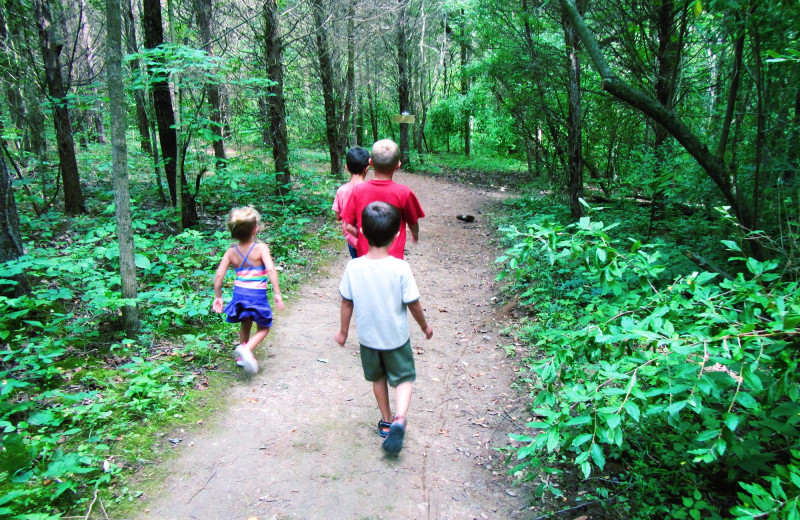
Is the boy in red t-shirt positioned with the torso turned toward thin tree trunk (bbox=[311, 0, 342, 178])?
yes

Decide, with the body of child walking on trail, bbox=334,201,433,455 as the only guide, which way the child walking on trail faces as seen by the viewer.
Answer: away from the camera

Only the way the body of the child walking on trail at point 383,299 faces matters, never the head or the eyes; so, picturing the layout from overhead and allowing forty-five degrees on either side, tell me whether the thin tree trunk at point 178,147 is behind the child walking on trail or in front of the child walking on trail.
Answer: in front

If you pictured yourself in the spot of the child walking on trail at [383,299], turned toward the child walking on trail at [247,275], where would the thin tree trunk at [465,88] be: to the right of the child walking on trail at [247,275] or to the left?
right

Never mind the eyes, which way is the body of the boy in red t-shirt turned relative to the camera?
away from the camera

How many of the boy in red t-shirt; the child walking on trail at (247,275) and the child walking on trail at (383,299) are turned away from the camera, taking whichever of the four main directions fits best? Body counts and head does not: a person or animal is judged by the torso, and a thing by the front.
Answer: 3

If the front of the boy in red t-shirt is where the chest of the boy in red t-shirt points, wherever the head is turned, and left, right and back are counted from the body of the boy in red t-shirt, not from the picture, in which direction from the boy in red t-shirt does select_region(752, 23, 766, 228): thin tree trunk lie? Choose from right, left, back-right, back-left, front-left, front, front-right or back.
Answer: right

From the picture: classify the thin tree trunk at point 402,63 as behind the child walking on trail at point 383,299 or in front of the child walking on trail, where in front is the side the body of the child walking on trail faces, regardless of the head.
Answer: in front

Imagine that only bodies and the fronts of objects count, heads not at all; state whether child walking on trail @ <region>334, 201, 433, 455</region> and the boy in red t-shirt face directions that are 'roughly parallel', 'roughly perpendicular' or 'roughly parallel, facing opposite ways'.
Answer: roughly parallel

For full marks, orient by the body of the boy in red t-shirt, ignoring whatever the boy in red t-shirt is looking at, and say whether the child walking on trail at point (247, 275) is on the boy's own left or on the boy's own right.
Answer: on the boy's own left

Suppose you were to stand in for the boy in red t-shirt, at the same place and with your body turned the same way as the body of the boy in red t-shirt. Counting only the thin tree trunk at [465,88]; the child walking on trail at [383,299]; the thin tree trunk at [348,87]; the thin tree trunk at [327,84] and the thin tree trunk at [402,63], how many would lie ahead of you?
4

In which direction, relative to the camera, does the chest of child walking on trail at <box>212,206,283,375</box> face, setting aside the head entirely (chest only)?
away from the camera

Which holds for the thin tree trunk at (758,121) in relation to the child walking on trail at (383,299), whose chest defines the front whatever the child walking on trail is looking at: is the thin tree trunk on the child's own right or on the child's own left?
on the child's own right

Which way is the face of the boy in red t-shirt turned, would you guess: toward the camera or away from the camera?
away from the camera

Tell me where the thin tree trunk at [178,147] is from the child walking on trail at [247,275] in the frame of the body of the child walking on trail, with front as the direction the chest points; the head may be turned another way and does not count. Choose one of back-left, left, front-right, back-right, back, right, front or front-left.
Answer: front

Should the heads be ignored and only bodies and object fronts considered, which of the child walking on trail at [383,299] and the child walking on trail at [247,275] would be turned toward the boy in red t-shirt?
the child walking on trail at [383,299]

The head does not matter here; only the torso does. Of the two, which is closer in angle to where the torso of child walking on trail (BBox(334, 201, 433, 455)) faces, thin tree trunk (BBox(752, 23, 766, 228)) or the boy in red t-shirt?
the boy in red t-shirt

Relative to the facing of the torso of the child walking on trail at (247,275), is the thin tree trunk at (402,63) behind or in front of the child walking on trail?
in front

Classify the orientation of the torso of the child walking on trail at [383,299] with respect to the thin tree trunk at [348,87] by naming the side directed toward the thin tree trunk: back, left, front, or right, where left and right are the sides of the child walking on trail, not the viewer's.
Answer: front

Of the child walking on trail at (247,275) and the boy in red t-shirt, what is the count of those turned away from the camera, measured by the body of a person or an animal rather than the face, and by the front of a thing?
2
